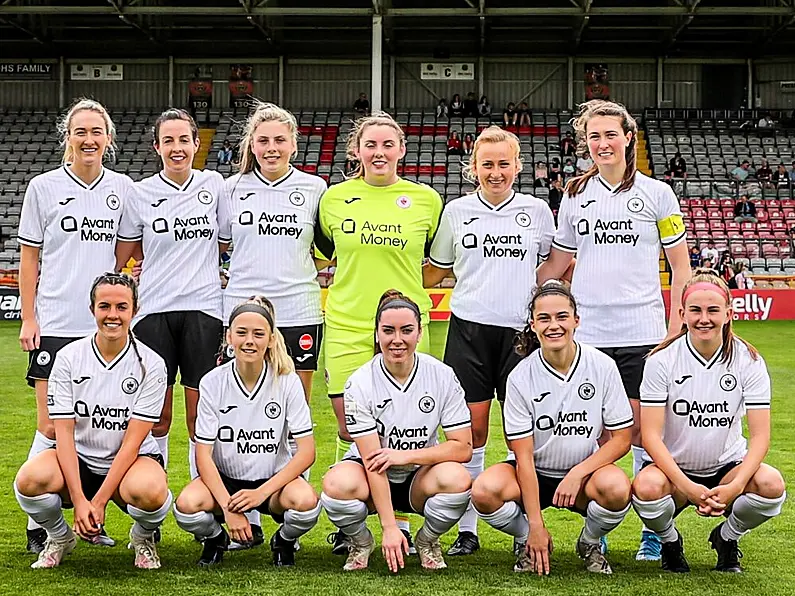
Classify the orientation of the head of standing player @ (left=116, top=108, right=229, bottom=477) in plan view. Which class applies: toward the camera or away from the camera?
toward the camera

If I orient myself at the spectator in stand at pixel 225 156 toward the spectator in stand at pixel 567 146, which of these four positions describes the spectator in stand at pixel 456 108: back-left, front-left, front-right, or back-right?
front-left

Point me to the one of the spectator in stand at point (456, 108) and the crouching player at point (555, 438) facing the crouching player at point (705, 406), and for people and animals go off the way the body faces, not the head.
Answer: the spectator in stand

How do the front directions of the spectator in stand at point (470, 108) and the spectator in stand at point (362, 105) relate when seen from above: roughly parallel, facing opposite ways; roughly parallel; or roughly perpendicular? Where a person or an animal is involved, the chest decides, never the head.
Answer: roughly parallel

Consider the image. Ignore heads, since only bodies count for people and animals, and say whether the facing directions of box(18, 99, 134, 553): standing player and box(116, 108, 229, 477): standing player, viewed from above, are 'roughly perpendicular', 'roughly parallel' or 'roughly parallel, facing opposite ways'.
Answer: roughly parallel

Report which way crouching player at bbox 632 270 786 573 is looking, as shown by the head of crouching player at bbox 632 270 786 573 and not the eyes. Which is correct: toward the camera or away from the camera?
toward the camera

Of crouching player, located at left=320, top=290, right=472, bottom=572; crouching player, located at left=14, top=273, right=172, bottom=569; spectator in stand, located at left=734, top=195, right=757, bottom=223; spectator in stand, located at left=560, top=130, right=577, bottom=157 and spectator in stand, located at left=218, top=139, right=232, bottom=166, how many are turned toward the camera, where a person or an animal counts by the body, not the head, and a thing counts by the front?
5

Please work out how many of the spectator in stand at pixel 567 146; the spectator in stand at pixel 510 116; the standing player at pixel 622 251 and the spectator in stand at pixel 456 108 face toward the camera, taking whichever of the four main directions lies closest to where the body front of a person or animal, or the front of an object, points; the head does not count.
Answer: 4

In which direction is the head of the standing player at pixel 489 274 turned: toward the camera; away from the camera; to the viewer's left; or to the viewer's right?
toward the camera

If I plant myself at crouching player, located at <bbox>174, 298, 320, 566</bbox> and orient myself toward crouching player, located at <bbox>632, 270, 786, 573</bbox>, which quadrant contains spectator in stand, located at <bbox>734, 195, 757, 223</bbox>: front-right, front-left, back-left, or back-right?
front-left

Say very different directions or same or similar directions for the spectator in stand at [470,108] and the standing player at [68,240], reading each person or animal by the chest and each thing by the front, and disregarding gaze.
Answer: same or similar directions

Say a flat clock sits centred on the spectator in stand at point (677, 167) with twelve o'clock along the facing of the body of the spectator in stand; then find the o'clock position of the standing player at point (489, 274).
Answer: The standing player is roughly at 12 o'clock from the spectator in stand.

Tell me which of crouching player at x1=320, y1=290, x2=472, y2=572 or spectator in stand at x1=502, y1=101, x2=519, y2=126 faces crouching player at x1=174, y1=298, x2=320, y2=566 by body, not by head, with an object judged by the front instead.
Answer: the spectator in stand

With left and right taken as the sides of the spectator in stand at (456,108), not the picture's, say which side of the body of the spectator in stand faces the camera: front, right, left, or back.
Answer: front

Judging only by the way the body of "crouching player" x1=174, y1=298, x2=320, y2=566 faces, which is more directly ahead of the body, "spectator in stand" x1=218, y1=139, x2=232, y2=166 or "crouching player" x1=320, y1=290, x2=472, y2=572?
the crouching player

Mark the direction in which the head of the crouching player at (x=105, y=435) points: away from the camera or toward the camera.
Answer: toward the camera

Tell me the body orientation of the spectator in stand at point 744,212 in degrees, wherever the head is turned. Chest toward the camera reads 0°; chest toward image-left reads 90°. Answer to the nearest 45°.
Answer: approximately 0°

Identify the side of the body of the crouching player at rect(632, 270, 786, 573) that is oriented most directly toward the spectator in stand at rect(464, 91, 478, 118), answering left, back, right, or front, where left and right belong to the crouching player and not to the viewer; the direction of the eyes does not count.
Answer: back
